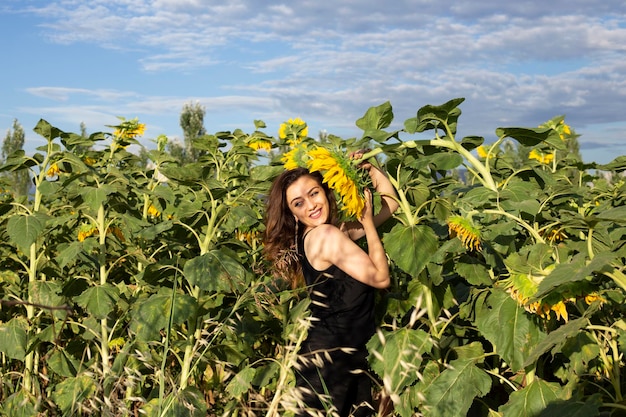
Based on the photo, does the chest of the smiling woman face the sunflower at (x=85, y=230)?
no

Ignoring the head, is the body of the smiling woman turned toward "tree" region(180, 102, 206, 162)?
no
